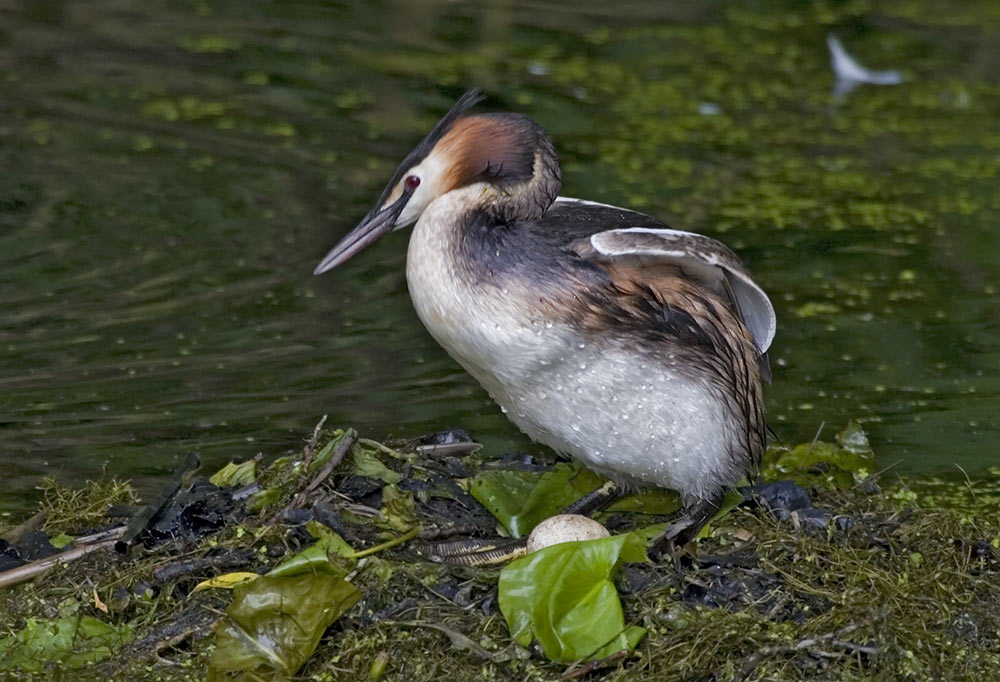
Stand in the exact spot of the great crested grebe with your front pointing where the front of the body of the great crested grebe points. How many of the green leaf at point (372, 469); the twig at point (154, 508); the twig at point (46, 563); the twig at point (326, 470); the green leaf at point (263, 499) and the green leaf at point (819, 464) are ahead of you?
5

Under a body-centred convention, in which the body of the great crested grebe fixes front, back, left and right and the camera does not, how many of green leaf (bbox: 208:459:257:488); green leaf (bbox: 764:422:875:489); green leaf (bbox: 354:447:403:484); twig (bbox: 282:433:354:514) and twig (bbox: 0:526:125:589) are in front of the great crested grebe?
4

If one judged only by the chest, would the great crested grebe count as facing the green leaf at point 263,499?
yes

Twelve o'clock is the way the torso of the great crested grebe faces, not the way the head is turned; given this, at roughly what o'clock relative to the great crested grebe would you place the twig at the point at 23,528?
The twig is roughly at 12 o'clock from the great crested grebe.

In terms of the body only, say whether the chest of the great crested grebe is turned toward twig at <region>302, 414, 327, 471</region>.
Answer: yes

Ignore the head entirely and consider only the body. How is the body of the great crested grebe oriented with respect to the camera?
to the viewer's left

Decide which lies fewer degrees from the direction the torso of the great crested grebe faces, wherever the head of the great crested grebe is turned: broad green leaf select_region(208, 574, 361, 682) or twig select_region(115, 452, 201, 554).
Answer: the twig
